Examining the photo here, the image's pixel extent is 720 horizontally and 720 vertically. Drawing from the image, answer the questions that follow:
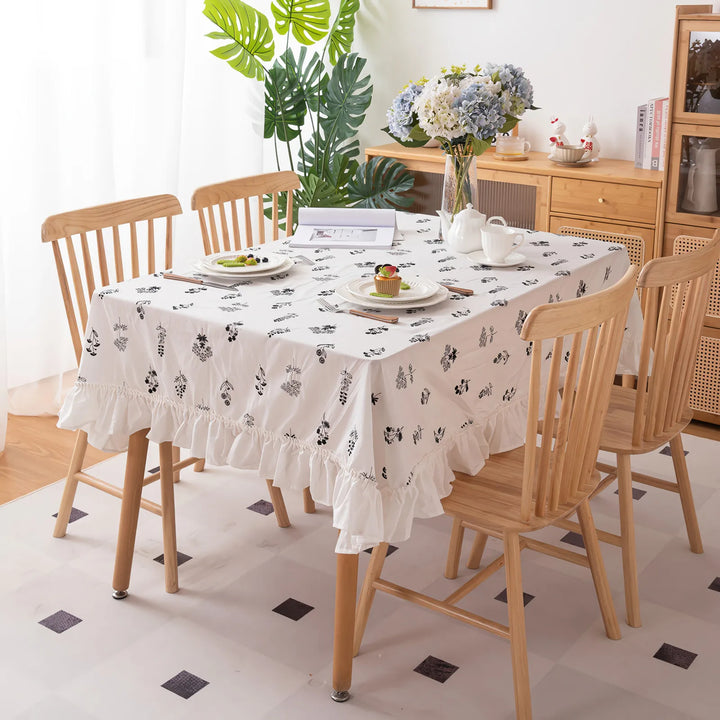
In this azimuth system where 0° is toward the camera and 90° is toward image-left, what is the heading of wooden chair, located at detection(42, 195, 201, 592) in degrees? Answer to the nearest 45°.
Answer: approximately 315°

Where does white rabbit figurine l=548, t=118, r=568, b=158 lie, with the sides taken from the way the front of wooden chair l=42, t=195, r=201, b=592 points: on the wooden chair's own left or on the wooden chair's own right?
on the wooden chair's own left

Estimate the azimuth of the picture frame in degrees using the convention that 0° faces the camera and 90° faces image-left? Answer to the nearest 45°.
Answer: approximately 0°

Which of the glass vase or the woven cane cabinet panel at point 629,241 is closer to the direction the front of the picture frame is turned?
the glass vase

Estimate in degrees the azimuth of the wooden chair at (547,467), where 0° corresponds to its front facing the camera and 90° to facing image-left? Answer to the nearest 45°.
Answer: approximately 135°

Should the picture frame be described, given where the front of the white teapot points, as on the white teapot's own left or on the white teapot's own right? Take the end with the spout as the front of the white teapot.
on the white teapot's own right

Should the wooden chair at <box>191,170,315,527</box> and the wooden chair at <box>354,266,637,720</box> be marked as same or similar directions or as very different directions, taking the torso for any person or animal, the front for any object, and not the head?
very different directions

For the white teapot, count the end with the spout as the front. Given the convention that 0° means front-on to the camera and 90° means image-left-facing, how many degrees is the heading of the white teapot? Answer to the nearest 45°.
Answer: approximately 90°

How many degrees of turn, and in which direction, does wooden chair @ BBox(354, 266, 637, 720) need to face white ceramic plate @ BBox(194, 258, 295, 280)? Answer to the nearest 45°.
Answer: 0° — it already faces it
